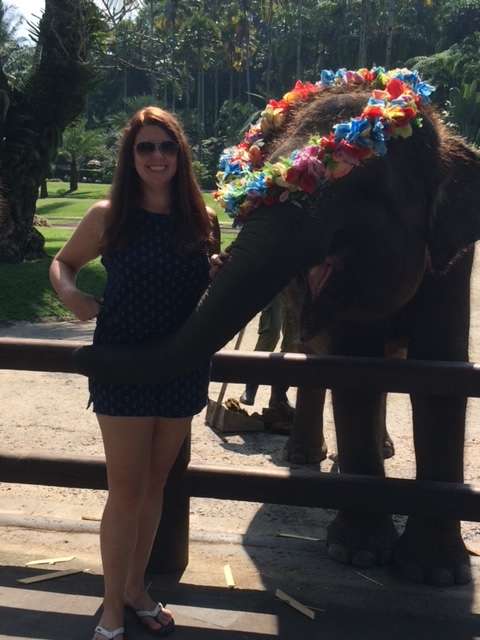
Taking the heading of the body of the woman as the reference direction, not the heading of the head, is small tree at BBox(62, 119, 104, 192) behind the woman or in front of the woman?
behind

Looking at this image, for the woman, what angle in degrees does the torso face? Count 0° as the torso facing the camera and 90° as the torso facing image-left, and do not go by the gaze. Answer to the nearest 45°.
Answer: approximately 0°

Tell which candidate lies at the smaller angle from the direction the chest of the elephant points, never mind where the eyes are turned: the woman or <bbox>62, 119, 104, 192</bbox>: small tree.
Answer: the woman

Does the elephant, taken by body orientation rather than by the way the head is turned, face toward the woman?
yes
